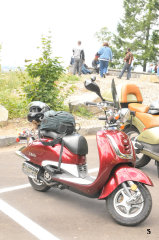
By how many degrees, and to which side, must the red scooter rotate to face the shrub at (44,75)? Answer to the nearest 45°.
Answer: approximately 135° to its left

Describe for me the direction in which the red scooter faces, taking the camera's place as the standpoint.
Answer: facing the viewer and to the right of the viewer
